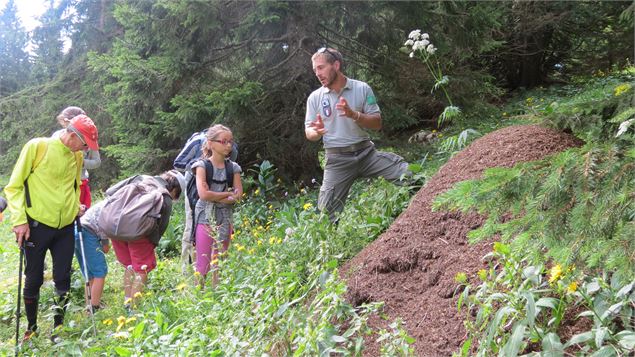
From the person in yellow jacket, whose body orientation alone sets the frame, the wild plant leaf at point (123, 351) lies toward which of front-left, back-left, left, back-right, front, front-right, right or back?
front-right

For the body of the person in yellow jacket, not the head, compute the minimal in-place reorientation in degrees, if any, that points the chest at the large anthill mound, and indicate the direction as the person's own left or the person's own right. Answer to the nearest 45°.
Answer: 0° — they already face it

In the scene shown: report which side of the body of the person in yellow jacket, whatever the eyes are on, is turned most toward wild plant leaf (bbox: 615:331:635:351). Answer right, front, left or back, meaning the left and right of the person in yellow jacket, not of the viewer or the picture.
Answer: front

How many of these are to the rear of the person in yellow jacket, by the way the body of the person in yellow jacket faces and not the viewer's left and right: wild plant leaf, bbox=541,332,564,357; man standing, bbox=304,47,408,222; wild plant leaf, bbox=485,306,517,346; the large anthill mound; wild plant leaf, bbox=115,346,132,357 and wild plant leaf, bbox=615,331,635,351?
0

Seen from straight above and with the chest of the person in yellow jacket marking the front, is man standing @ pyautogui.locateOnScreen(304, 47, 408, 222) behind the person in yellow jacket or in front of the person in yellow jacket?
in front

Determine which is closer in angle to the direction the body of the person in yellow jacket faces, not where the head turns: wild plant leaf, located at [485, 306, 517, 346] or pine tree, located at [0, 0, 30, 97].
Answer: the wild plant leaf

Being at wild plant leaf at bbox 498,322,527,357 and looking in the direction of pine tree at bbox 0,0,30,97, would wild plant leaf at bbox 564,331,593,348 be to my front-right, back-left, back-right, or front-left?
back-right

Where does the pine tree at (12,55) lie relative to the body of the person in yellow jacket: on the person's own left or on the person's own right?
on the person's own left

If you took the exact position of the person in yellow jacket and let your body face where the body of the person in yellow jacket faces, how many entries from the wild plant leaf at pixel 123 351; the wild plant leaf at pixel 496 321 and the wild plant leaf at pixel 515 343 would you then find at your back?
0

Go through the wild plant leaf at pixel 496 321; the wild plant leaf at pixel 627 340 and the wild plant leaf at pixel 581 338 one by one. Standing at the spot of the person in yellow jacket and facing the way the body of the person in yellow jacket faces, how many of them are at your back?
0

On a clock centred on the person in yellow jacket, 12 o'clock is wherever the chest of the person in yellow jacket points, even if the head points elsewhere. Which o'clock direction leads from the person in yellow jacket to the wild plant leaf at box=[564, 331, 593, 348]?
The wild plant leaf is roughly at 1 o'clock from the person in yellow jacket.

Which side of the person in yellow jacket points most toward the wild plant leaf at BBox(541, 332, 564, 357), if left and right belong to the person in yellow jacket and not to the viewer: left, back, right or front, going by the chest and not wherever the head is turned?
front

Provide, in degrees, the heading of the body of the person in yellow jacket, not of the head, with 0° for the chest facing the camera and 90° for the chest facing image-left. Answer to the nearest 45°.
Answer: approximately 315°

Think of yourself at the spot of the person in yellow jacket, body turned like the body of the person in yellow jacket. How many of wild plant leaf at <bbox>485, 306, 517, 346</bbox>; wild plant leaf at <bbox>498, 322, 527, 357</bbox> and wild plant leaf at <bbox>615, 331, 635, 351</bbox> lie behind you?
0

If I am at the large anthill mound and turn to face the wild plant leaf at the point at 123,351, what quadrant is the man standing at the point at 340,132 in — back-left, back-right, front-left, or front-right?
front-right

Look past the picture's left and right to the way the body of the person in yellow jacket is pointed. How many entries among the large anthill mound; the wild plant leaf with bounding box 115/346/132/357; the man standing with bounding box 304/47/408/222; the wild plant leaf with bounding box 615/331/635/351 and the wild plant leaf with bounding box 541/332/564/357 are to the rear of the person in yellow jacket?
0

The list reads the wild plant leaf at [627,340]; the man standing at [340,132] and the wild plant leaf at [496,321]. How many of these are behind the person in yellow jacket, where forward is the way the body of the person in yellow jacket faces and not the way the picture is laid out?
0

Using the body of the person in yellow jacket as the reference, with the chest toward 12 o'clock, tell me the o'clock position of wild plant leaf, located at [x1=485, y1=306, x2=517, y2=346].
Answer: The wild plant leaf is roughly at 1 o'clock from the person in yellow jacket.
